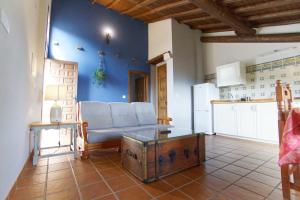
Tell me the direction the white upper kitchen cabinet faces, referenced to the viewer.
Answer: facing the viewer and to the left of the viewer

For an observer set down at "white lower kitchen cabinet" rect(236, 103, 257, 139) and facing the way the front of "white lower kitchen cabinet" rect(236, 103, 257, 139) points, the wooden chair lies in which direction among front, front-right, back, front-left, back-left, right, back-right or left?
front-left

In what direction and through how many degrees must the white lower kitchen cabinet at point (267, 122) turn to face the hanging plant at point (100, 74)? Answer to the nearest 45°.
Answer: approximately 45° to its right

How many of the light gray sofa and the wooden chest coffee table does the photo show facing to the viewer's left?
0

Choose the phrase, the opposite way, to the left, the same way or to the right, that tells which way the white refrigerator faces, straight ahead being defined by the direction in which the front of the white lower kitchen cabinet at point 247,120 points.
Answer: the same way

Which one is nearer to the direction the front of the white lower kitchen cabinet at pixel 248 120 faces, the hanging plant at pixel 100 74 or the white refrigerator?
the hanging plant

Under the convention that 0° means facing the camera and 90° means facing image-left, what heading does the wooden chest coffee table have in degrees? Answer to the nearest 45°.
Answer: approximately 315°

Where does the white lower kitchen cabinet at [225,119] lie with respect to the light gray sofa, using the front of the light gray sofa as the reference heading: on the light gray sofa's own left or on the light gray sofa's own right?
on the light gray sofa's own left

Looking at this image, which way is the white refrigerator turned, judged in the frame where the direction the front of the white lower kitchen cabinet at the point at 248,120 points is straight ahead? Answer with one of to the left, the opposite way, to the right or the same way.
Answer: the same way

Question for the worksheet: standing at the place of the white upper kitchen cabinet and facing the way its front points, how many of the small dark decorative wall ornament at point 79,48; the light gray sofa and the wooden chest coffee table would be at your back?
0

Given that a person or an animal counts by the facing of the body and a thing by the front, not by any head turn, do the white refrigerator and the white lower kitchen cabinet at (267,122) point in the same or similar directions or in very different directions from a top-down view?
same or similar directions

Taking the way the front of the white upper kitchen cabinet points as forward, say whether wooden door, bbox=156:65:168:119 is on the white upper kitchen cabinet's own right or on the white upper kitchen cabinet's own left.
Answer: on the white upper kitchen cabinet's own right
